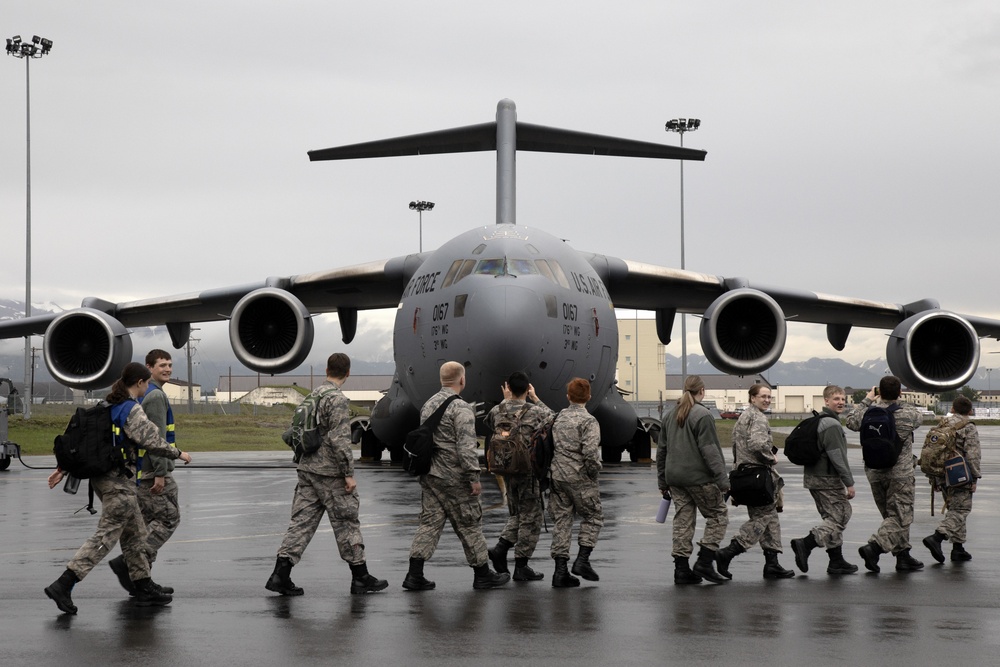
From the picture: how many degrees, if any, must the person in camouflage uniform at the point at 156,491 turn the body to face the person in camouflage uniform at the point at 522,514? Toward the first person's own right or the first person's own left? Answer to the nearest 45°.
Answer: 0° — they already face them

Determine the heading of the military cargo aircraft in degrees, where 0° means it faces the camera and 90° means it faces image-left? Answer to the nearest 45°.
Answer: approximately 0°

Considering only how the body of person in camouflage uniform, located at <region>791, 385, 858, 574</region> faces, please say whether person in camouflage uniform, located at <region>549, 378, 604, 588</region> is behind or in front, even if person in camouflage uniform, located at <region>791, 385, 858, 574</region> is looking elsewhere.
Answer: behind

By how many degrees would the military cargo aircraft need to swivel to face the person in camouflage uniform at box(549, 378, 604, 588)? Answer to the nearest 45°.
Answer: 0° — it already faces them

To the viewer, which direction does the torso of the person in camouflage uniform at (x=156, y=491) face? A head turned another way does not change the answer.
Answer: to the viewer's right

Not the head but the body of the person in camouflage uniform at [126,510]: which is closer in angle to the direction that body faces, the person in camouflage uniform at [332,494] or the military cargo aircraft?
the person in camouflage uniform
